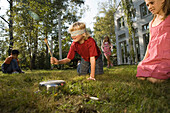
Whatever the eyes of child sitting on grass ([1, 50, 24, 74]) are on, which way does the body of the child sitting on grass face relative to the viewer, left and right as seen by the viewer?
facing to the right of the viewer

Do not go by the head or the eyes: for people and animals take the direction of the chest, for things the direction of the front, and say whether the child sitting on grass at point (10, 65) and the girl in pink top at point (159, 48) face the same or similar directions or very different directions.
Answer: very different directions

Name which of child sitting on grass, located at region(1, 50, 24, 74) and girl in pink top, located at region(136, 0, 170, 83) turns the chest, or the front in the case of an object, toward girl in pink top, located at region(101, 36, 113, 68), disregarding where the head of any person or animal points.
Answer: the child sitting on grass

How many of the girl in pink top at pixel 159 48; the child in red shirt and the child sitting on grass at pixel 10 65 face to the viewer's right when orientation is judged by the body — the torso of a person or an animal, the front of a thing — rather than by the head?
1

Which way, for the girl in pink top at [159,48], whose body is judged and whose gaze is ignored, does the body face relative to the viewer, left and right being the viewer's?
facing the viewer and to the left of the viewer

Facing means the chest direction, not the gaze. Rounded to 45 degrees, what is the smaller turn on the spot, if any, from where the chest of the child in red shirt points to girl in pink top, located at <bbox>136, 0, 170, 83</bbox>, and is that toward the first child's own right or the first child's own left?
approximately 90° to the first child's own left

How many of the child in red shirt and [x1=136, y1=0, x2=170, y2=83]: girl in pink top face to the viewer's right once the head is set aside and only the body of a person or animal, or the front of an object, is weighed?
0

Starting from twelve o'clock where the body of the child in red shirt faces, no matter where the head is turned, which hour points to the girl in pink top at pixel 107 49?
The girl in pink top is roughly at 5 o'clock from the child in red shirt.

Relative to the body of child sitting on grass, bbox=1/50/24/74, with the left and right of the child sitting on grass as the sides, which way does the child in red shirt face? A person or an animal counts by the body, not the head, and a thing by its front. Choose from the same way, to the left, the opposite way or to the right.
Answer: the opposite way

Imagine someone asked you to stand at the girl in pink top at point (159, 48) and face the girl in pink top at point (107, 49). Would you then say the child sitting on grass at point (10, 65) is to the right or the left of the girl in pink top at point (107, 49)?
left

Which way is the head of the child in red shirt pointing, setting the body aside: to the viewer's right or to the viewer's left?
to the viewer's left

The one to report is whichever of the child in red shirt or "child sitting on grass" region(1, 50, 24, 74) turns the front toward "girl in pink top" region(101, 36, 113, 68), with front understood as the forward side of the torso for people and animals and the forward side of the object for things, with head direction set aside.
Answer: the child sitting on grass

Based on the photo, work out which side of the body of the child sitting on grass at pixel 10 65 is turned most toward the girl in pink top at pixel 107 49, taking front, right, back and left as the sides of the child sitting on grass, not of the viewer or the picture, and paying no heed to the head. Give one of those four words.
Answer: front
